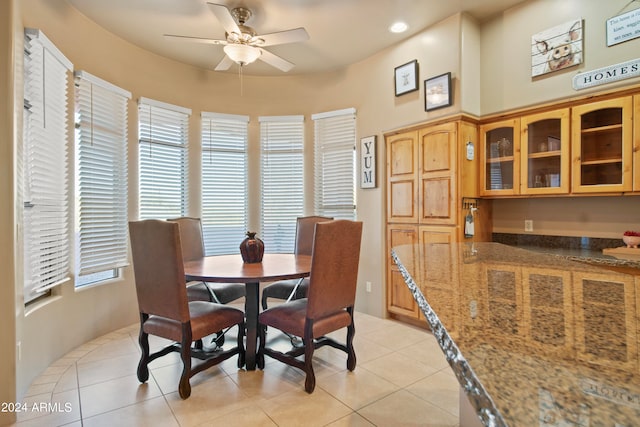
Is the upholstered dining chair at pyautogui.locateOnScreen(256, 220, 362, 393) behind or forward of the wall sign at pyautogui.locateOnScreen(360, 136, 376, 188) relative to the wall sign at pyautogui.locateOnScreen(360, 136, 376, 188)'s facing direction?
forward

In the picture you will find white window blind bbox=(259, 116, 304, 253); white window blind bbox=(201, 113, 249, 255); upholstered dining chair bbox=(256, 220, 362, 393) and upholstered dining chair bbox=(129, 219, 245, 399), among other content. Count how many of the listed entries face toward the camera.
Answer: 2

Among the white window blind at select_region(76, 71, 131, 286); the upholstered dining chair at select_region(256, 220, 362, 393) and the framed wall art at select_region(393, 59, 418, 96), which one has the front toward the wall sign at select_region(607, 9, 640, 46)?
the white window blind

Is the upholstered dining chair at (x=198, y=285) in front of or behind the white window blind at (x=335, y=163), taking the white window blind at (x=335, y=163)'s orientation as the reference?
in front

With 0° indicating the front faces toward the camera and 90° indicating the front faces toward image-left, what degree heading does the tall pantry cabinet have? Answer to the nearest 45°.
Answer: approximately 45°

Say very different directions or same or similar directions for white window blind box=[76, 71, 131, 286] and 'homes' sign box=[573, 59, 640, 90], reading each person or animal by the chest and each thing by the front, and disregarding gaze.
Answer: very different directions

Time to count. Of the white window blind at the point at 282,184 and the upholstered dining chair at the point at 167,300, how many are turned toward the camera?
1

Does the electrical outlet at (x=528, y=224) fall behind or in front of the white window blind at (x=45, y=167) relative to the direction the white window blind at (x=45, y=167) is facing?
in front
